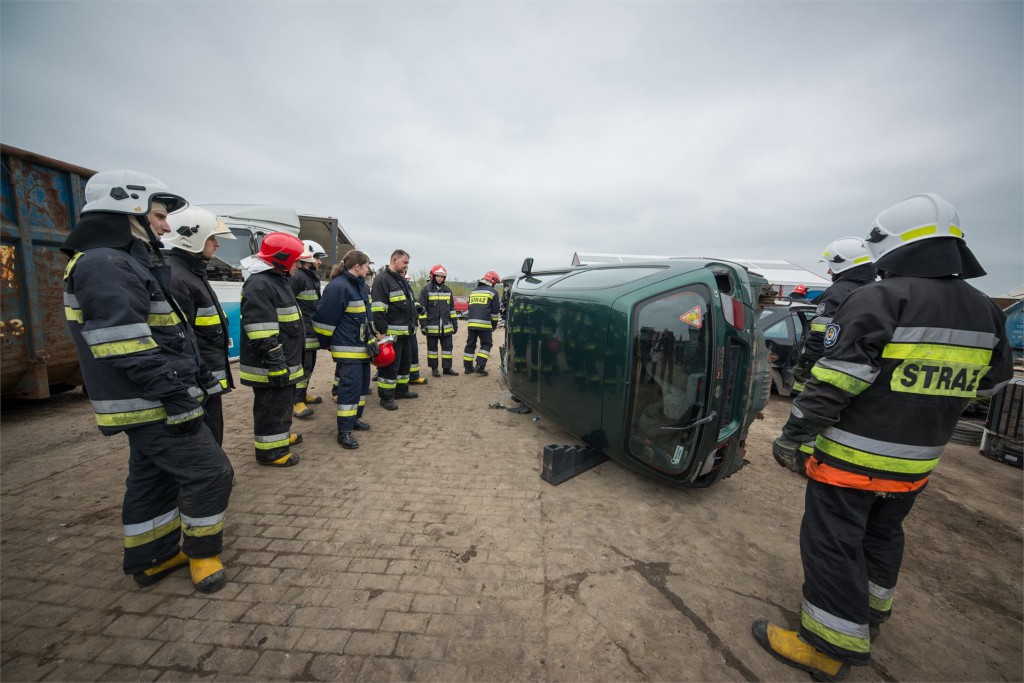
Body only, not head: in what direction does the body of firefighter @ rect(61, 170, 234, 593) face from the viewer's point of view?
to the viewer's right

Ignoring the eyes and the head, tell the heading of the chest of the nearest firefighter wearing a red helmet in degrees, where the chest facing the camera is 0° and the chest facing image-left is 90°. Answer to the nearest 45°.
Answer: approximately 270°

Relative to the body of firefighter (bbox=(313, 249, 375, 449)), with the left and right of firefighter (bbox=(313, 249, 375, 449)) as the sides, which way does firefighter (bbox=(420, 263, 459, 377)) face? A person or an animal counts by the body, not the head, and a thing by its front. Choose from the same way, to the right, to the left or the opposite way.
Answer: to the right

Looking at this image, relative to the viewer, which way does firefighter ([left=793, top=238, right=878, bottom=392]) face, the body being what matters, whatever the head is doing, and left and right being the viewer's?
facing to the left of the viewer

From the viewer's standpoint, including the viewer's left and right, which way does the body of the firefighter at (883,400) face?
facing away from the viewer and to the left of the viewer

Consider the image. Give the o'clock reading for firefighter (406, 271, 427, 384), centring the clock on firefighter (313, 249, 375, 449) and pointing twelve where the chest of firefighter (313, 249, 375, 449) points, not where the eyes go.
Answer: firefighter (406, 271, 427, 384) is roughly at 10 o'clock from firefighter (313, 249, 375, 449).

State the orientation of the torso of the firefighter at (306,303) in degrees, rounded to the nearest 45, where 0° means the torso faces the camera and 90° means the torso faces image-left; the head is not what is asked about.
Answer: approximately 270°

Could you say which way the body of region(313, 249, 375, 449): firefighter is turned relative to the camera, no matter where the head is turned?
to the viewer's right

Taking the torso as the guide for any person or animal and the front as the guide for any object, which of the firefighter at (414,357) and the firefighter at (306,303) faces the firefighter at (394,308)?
the firefighter at (306,303)

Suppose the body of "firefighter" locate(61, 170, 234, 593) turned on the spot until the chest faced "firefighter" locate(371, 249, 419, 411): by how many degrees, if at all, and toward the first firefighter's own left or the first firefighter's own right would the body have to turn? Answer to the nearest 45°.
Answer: approximately 45° to the first firefighter's own left

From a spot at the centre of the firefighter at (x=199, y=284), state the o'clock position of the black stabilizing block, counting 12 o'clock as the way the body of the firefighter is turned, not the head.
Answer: The black stabilizing block is roughly at 1 o'clock from the firefighter.

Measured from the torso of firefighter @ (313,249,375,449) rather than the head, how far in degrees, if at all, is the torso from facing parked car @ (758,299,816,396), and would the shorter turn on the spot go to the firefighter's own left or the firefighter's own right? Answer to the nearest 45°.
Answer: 0° — they already face it

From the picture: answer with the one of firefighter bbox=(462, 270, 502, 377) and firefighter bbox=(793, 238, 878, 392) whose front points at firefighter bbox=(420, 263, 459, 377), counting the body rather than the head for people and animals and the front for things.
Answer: firefighter bbox=(793, 238, 878, 392)

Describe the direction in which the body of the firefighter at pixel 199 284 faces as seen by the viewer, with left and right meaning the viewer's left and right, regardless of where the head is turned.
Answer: facing to the right of the viewer
